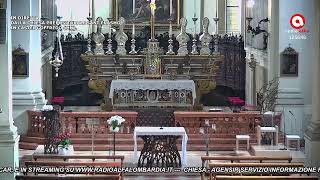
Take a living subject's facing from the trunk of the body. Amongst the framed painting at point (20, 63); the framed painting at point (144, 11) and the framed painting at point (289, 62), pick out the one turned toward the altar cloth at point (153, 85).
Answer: the framed painting at point (144, 11)

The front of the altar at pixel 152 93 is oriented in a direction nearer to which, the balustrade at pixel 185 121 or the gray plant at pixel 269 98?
the balustrade

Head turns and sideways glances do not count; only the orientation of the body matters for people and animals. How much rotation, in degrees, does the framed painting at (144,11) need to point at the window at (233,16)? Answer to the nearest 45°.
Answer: approximately 90° to its left

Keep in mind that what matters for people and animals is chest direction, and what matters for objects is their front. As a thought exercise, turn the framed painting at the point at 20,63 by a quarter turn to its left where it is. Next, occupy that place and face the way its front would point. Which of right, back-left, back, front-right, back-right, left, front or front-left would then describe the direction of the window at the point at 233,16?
front-left

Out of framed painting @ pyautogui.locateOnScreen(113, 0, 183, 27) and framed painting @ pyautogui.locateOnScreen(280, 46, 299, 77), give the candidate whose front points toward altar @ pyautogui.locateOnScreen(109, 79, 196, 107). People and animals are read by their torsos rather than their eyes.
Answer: framed painting @ pyautogui.locateOnScreen(113, 0, 183, 27)

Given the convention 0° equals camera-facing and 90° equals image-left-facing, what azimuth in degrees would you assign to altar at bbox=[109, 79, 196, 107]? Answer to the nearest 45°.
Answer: approximately 0°

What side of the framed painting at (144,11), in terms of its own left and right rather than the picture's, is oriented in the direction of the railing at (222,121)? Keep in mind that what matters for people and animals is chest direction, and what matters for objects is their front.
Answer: front

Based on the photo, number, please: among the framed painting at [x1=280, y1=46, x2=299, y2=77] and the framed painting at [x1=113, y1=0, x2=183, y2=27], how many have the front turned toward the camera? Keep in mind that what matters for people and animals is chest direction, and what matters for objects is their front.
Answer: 2

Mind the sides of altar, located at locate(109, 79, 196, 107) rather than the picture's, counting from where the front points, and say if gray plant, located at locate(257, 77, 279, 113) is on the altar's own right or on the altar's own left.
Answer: on the altar's own left

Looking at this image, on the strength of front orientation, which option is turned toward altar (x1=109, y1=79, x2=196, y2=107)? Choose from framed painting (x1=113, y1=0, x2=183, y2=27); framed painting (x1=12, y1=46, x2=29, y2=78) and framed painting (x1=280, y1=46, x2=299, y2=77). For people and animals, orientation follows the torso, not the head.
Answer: framed painting (x1=113, y1=0, x2=183, y2=27)

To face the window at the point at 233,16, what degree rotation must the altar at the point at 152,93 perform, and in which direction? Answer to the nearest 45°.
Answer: approximately 135° to its left
